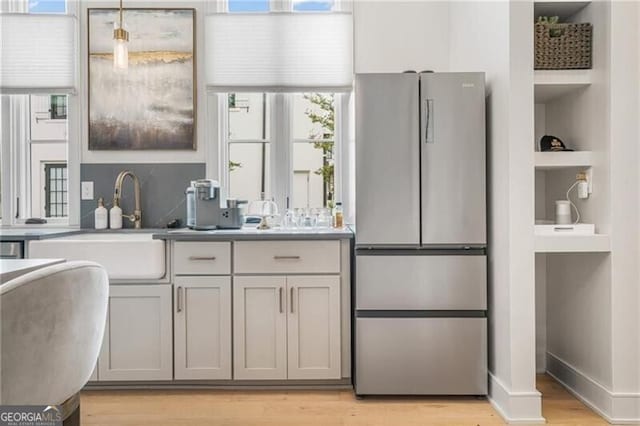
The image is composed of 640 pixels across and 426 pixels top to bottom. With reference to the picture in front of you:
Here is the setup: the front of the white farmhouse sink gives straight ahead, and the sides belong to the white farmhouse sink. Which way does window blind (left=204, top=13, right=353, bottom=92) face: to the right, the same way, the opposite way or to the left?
the same way

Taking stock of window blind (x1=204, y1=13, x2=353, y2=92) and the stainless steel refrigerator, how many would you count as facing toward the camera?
2

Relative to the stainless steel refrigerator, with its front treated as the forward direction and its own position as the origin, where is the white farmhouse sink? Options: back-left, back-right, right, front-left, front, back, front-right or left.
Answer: right

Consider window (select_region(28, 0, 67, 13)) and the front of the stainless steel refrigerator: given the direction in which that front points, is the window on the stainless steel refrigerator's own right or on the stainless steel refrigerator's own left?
on the stainless steel refrigerator's own right

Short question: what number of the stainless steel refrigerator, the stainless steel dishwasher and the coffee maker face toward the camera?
3

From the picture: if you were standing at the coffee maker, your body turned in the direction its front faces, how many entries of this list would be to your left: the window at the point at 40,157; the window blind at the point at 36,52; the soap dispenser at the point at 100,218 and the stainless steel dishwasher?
0

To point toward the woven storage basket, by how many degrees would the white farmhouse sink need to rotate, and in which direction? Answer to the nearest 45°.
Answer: approximately 45° to its left

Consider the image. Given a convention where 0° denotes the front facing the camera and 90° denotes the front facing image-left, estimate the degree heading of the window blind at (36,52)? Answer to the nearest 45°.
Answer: approximately 0°

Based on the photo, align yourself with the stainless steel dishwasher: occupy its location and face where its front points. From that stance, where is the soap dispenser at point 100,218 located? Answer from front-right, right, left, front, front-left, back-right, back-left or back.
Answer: back-left

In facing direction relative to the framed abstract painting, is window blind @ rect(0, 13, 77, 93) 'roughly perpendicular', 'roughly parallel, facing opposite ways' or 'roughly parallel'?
roughly parallel

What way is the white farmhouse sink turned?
toward the camera

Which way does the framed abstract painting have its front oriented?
toward the camera

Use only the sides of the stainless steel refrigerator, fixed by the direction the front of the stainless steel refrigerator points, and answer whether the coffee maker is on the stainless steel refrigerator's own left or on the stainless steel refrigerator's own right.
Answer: on the stainless steel refrigerator's own right

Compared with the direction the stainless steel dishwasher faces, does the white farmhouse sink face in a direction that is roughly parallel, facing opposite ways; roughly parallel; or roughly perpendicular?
roughly parallel

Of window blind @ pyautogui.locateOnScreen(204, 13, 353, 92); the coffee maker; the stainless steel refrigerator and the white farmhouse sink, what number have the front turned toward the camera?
4

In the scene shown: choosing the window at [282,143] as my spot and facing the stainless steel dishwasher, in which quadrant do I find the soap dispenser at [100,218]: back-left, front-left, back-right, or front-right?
front-right
